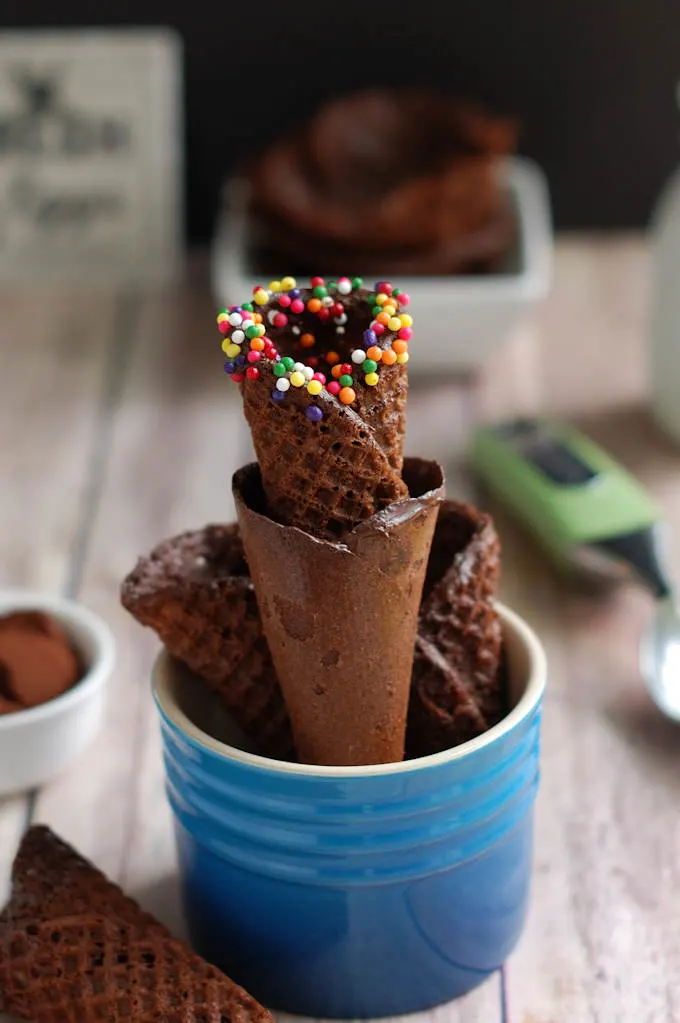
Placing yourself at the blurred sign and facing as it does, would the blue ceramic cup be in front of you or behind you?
in front

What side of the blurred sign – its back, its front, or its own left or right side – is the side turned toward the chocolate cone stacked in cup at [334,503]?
front

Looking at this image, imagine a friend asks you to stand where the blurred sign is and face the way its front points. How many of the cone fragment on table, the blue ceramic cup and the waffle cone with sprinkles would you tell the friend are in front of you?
3

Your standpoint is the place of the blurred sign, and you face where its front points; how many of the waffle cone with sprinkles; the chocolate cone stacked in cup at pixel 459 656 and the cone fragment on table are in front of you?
3

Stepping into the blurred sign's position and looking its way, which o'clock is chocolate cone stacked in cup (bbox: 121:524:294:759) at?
The chocolate cone stacked in cup is roughly at 12 o'clock from the blurred sign.

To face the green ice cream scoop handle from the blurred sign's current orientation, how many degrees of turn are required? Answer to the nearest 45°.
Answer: approximately 45° to its left

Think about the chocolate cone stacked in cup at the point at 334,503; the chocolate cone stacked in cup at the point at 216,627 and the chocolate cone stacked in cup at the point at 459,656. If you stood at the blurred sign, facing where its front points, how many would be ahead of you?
3

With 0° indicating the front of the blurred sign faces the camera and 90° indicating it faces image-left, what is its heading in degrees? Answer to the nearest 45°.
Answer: approximately 0°

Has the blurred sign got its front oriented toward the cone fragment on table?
yes

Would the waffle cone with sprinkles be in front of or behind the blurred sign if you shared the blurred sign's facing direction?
in front
